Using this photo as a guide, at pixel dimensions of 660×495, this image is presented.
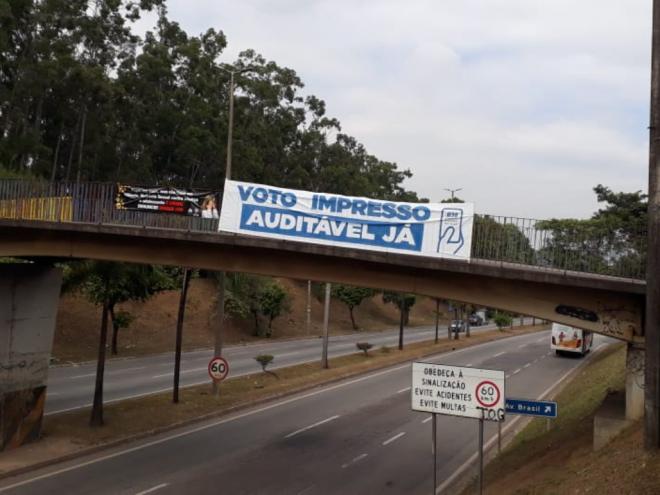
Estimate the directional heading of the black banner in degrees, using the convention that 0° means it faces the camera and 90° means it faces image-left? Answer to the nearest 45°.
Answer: approximately 0°

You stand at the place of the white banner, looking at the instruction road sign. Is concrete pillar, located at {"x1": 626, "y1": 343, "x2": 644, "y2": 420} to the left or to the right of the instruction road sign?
left

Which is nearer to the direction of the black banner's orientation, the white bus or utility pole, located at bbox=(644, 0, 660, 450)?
the utility pole
